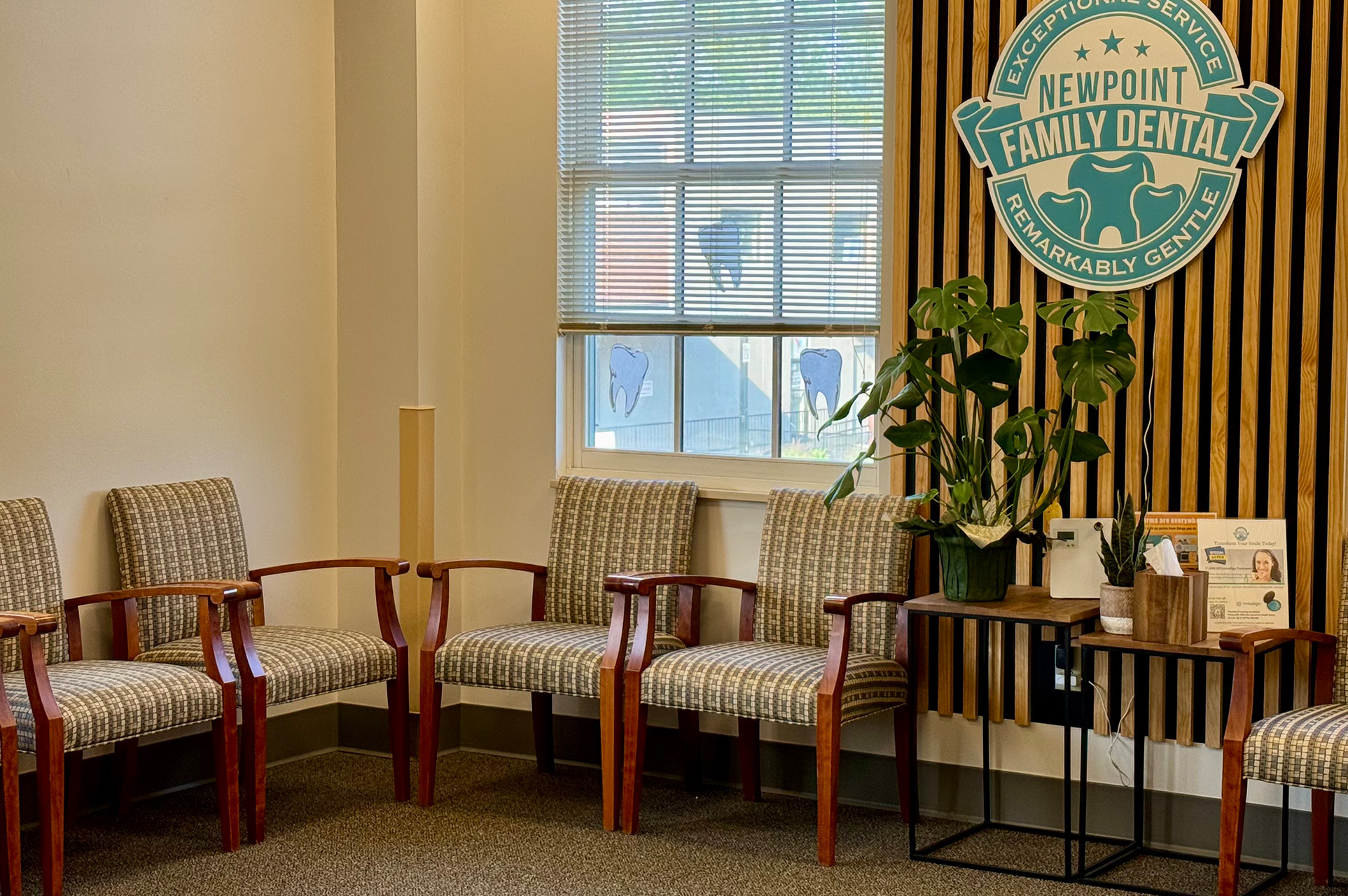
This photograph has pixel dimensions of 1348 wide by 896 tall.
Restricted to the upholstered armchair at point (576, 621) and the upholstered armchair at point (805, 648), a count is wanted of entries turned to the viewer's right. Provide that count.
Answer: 0

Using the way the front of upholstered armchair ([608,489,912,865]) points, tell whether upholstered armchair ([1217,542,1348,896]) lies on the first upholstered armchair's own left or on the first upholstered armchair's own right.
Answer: on the first upholstered armchair's own left

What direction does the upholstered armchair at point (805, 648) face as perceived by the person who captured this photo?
facing the viewer and to the left of the viewer

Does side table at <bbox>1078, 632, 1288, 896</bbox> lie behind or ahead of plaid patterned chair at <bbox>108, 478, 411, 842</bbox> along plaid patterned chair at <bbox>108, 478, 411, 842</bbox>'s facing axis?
ahead

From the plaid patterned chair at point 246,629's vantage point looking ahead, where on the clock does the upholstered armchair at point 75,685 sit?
The upholstered armchair is roughly at 3 o'clock from the plaid patterned chair.

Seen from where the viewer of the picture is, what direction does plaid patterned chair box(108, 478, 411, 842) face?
facing the viewer and to the right of the viewer

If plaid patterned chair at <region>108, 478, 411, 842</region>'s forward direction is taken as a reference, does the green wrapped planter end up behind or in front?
in front

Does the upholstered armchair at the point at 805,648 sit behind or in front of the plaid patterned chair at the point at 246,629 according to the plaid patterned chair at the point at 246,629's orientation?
in front

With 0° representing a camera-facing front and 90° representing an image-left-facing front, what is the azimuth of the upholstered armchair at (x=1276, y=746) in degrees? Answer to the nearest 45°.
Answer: approximately 45°

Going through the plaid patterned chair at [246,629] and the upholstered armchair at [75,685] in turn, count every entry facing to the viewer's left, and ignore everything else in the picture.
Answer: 0
